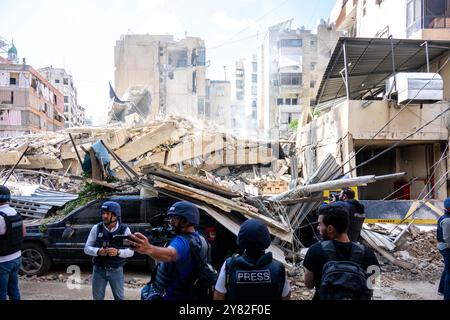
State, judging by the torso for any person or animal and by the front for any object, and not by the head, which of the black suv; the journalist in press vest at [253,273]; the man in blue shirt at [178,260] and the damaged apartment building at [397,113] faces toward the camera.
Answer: the damaged apartment building

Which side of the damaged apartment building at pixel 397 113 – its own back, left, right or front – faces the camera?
front

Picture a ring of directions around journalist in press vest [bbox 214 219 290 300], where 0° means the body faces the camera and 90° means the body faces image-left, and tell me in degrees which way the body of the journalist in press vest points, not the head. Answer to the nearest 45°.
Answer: approximately 180°

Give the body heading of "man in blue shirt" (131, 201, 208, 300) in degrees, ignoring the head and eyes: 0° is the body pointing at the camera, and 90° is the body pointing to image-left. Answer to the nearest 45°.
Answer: approximately 90°

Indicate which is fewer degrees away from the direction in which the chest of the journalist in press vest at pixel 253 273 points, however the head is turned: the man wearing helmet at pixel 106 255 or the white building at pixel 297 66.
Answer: the white building

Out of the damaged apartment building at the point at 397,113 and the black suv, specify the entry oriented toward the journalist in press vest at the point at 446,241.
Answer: the damaged apartment building

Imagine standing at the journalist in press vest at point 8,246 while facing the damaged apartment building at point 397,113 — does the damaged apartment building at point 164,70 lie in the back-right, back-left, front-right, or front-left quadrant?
front-left

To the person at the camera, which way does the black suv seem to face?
facing to the left of the viewer

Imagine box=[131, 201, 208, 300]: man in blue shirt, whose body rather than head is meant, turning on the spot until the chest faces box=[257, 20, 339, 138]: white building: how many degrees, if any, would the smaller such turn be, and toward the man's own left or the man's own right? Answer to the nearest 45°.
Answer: approximately 90° to the man's own right

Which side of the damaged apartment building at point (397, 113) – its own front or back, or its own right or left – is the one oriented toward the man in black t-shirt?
front

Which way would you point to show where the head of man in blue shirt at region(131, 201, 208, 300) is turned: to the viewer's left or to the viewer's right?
to the viewer's left

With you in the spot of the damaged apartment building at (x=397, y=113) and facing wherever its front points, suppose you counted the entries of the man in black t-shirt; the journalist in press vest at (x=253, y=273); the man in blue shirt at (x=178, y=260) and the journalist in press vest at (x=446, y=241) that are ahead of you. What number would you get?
4

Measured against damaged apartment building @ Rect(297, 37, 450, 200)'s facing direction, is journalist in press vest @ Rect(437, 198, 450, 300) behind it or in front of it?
in front

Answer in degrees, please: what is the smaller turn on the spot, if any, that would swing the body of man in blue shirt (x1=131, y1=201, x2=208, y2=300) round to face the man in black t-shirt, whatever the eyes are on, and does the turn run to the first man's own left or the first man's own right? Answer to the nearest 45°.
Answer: approximately 180°
